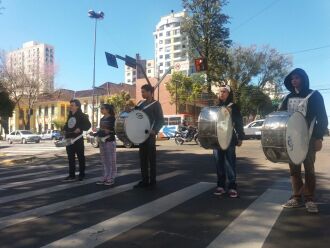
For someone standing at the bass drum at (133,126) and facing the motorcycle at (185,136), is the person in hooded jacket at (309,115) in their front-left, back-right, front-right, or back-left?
back-right

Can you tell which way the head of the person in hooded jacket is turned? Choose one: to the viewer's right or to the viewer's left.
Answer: to the viewer's left

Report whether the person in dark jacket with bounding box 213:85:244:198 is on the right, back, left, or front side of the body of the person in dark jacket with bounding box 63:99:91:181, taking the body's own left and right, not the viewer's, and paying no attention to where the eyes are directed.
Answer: left

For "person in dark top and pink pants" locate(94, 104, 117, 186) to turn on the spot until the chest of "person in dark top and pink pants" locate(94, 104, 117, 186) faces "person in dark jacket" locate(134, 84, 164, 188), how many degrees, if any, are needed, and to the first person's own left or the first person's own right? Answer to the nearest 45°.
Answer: approximately 135° to the first person's own left

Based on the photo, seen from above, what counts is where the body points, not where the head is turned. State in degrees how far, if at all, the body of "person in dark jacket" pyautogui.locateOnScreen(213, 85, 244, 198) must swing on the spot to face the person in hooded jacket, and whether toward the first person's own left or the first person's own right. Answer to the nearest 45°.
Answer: approximately 90° to the first person's own left

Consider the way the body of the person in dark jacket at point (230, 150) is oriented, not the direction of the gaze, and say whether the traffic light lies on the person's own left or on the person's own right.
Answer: on the person's own right

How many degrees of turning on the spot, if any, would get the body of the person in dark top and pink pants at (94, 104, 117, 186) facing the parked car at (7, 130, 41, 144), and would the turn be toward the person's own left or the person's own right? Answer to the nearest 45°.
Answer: approximately 90° to the person's own right
